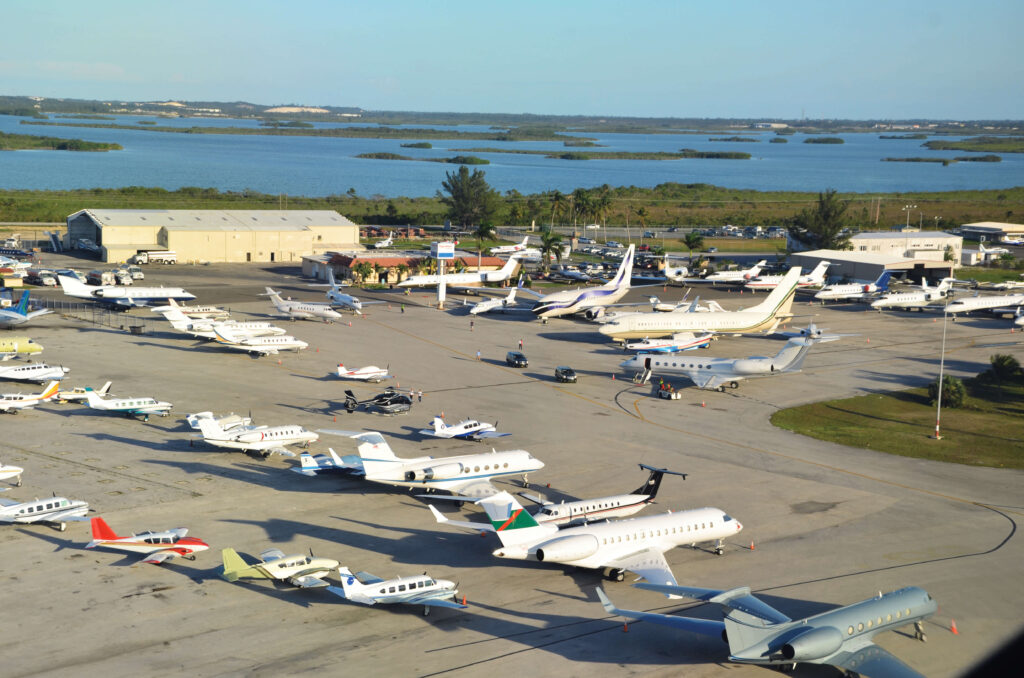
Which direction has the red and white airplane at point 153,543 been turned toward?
to the viewer's right

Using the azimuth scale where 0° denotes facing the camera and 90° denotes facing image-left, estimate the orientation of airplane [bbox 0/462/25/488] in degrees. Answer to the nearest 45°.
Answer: approximately 270°

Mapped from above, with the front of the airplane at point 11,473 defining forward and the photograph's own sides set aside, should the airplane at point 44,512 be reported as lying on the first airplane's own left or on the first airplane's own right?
on the first airplane's own right

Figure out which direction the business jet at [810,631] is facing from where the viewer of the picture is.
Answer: facing away from the viewer and to the right of the viewer

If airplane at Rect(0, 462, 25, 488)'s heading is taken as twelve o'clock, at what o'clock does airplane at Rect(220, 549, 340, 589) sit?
airplane at Rect(220, 549, 340, 589) is roughly at 2 o'clock from airplane at Rect(0, 462, 25, 488).

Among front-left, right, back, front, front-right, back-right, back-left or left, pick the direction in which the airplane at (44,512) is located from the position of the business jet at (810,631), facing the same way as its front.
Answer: back-left

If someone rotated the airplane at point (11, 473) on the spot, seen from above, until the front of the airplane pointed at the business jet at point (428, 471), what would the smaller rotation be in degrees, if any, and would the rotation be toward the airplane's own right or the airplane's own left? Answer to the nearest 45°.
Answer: approximately 45° to the airplane's own right

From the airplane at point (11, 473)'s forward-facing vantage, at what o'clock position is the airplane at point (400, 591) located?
the airplane at point (400, 591) is roughly at 2 o'clock from the airplane at point (11, 473).
